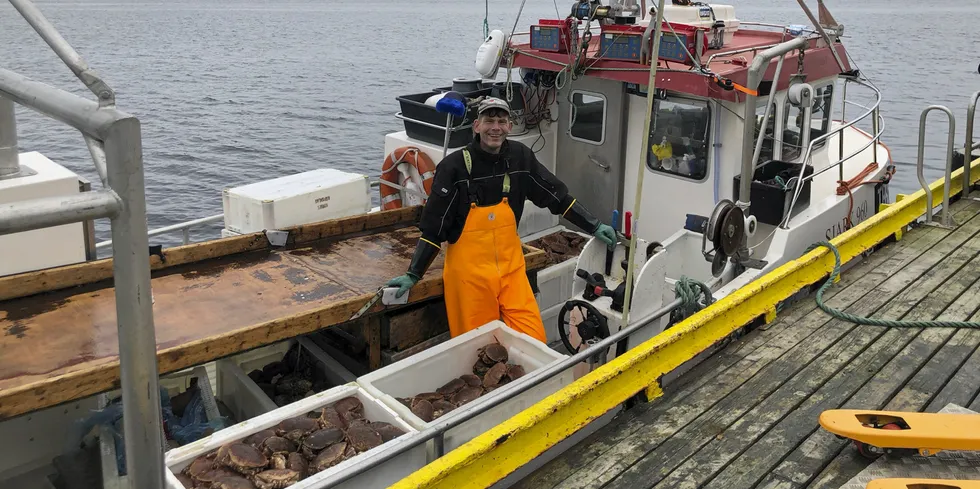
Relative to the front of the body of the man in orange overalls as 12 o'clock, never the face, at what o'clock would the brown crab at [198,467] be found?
The brown crab is roughly at 1 o'clock from the man in orange overalls.

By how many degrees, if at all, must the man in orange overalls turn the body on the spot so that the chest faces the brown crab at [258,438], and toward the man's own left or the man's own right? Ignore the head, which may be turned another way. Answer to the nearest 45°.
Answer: approximately 45° to the man's own right

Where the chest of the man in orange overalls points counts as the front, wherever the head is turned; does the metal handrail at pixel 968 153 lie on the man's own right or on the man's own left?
on the man's own left

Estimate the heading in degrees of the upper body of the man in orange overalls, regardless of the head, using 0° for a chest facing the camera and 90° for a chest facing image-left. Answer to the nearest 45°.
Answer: approximately 0°

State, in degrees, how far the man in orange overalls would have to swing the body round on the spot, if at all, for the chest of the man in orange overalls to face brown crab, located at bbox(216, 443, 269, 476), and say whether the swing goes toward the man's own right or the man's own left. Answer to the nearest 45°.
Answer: approximately 45° to the man's own right

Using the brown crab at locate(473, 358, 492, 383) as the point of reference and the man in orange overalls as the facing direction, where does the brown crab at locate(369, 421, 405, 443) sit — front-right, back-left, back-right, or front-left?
back-left

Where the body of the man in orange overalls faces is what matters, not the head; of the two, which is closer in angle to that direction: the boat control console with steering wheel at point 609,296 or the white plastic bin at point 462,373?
the white plastic bin

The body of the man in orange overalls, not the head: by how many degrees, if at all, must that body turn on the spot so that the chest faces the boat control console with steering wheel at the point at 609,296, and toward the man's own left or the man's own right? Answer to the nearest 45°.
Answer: approximately 135° to the man's own left

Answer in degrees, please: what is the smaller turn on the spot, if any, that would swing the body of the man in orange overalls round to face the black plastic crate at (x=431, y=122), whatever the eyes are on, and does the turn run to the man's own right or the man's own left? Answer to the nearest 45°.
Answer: approximately 180°

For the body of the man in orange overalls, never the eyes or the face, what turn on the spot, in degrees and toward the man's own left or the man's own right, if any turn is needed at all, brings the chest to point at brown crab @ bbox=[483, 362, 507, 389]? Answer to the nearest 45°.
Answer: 0° — they already face it
